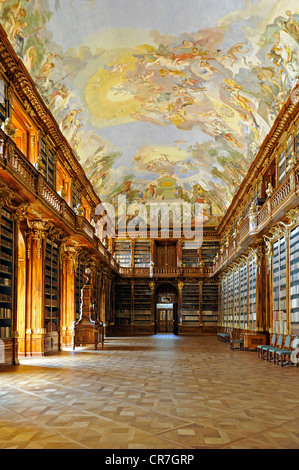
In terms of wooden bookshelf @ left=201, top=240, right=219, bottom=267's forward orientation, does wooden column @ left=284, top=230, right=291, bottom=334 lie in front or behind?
in front

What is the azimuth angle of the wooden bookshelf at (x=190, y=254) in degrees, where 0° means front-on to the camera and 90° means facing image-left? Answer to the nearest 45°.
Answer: approximately 0°

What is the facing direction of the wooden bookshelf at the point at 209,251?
toward the camera

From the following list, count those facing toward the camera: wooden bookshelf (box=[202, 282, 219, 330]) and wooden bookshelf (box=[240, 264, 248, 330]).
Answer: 1

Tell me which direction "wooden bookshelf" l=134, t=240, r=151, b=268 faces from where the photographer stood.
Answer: facing the viewer

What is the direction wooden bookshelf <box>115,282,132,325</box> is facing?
toward the camera

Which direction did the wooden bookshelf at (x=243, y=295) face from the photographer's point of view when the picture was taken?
facing to the left of the viewer
